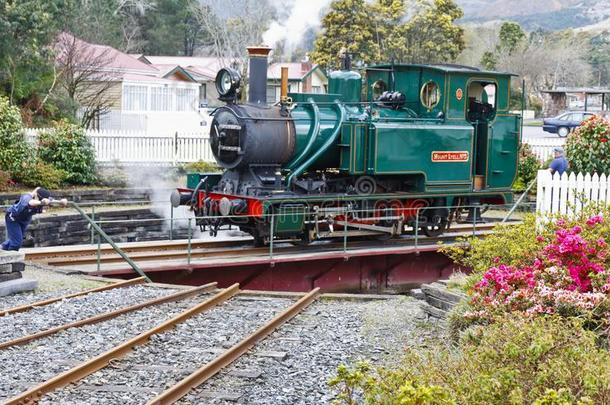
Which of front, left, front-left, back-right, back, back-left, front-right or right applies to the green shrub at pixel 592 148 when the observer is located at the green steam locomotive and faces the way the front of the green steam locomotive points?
back

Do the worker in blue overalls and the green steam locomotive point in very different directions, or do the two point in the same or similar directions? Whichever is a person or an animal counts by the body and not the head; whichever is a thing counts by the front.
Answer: very different directions

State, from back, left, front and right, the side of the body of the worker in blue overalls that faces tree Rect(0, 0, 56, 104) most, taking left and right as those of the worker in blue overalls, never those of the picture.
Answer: left

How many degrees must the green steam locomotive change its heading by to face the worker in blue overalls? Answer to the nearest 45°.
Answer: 0° — it already faces them

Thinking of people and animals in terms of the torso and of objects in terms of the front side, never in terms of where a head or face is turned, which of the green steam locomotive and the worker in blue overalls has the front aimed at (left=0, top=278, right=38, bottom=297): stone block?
the green steam locomotive

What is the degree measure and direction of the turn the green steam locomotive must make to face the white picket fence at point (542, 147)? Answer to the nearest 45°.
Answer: approximately 180°

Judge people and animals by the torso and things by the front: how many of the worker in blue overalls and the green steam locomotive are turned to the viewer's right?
1

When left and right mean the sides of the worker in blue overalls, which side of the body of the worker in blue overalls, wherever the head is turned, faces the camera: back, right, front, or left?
right

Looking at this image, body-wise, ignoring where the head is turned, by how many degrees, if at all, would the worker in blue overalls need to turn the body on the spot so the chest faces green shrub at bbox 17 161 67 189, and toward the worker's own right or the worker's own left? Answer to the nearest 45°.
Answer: approximately 90° to the worker's own left

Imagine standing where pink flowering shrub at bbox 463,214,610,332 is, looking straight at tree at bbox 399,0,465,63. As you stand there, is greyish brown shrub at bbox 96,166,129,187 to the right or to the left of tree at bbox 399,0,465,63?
left

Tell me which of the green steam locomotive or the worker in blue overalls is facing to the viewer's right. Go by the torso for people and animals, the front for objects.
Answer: the worker in blue overalls
